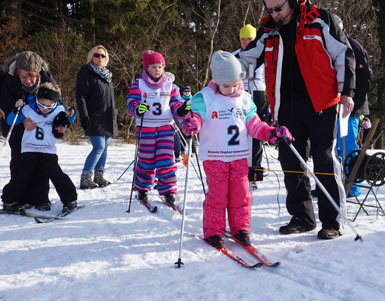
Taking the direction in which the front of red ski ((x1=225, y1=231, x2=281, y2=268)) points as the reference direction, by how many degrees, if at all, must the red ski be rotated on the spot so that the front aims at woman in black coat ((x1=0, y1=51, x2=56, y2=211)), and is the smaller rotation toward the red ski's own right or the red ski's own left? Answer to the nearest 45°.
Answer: approximately 135° to the red ski's own right

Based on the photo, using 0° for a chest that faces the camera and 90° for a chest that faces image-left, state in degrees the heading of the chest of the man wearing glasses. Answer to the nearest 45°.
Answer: approximately 45°

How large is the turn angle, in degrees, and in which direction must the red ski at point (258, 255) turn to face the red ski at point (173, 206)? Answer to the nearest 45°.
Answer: approximately 180°

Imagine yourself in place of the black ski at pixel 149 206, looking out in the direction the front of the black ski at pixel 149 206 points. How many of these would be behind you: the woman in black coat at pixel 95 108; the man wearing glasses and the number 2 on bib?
1

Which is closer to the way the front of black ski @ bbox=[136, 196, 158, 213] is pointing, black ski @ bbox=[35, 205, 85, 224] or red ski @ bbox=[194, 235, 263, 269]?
the red ski

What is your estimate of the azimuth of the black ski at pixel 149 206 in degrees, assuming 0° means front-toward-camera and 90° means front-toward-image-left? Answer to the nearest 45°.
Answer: approximately 315°
